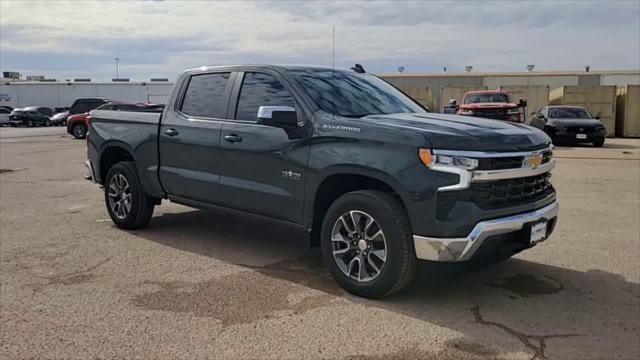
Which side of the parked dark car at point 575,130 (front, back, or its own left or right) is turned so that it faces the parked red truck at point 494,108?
right

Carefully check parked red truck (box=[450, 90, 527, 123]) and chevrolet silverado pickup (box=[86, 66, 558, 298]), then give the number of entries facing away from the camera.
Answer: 0

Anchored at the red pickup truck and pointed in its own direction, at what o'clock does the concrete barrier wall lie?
The concrete barrier wall is roughly at 7 o'clock from the red pickup truck.

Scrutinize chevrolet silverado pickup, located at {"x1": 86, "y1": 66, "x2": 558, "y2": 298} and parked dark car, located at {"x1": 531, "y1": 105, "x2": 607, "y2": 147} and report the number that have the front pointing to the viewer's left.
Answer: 0

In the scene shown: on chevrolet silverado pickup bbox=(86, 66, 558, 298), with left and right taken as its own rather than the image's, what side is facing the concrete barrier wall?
left

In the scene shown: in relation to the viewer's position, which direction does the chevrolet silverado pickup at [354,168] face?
facing the viewer and to the right of the viewer
